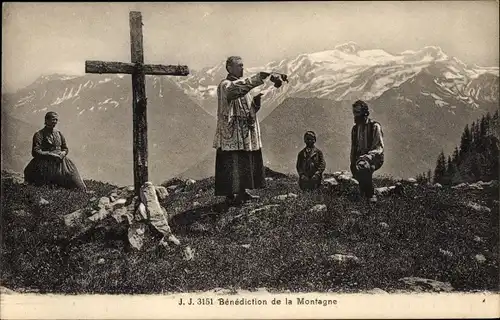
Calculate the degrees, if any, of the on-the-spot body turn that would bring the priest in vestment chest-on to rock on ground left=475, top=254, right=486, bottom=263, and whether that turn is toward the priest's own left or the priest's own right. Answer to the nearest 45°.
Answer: approximately 45° to the priest's own right

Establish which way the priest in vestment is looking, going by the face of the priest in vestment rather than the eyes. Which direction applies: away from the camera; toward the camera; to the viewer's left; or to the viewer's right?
to the viewer's right

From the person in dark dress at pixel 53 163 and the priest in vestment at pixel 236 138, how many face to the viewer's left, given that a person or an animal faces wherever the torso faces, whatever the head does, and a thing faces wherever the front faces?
0

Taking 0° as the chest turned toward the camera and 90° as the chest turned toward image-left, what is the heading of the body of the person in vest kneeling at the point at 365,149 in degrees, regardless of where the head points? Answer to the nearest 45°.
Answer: approximately 45°

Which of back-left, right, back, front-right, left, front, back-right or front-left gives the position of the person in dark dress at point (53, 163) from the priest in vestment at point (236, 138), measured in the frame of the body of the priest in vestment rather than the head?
back-right

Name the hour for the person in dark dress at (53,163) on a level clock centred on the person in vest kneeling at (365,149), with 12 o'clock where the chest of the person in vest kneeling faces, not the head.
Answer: The person in dark dress is roughly at 1 o'clock from the person in vest kneeling.

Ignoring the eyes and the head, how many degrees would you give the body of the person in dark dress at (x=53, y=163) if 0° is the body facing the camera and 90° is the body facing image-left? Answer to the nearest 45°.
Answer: approximately 315°

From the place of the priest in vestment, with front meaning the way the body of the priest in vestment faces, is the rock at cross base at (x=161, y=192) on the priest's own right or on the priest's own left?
on the priest's own right

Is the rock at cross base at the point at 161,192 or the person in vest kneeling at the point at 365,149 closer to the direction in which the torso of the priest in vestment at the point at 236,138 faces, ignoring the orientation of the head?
the person in vest kneeling

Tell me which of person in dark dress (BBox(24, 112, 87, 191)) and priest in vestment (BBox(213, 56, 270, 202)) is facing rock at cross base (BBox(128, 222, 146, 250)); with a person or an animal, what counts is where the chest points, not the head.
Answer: the person in dark dress

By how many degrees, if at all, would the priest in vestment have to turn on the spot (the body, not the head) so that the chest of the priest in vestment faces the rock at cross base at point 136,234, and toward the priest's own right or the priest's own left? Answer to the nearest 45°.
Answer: approximately 135° to the priest's own right

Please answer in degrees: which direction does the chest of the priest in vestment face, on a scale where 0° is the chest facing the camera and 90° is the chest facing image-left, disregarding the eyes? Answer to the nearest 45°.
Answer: approximately 315°

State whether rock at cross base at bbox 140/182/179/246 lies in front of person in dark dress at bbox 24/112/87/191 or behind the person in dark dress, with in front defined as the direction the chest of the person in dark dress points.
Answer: in front

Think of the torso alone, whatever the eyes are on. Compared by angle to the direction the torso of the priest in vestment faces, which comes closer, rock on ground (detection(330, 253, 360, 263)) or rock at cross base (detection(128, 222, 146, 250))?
the rock on ground
